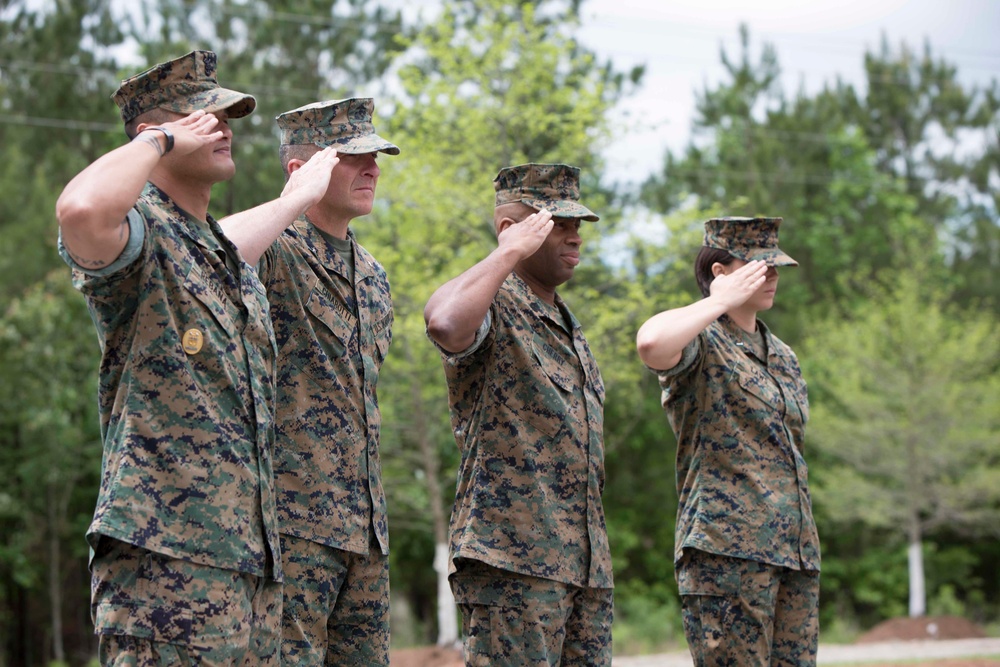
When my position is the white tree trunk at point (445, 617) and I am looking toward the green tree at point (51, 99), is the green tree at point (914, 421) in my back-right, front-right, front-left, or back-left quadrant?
back-right

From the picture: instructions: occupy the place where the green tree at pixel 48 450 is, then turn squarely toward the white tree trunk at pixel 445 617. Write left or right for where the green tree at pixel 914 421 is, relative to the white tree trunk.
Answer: left

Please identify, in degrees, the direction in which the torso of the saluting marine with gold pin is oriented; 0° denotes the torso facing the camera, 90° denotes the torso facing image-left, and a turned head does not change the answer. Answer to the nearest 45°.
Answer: approximately 315°

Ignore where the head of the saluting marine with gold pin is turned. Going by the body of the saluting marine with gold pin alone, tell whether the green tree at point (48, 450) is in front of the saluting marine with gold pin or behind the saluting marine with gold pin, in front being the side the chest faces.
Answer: behind

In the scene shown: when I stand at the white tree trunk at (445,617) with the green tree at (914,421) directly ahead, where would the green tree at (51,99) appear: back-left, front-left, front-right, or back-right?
back-left

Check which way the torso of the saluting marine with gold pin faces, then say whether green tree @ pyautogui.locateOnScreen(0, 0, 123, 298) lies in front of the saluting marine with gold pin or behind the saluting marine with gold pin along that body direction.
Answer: behind
